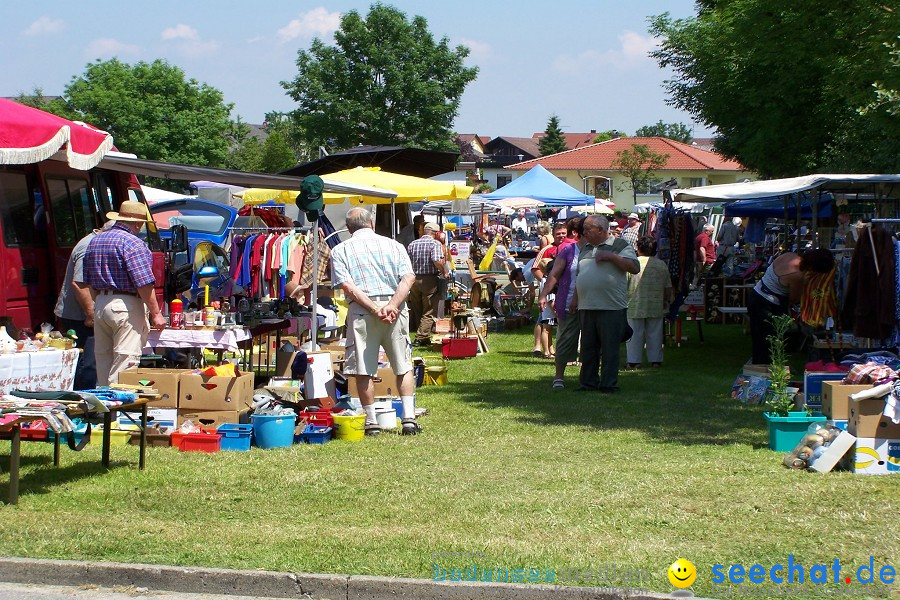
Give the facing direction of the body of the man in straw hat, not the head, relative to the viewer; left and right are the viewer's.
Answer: facing away from the viewer and to the right of the viewer

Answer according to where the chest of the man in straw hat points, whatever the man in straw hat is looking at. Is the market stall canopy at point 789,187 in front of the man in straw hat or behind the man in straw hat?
in front

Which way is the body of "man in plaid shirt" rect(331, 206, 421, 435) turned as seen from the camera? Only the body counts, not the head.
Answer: away from the camera

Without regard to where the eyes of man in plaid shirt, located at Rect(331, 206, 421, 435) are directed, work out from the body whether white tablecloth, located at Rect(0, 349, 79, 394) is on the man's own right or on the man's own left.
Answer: on the man's own left

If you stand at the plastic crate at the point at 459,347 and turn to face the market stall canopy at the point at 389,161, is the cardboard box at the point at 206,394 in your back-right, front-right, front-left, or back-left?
back-left

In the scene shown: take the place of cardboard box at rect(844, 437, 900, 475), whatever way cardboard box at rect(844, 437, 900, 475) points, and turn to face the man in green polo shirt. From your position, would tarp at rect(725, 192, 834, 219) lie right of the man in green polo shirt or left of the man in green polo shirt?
right

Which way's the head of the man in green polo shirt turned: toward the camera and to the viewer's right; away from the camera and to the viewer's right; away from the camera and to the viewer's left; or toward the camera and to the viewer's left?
toward the camera and to the viewer's left

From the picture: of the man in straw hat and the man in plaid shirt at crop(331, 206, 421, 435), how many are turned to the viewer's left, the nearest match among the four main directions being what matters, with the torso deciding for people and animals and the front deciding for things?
0

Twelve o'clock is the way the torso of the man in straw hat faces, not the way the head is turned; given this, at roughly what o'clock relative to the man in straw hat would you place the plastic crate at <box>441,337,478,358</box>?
The plastic crate is roughly at 12 o'clock from the man in straw hat.

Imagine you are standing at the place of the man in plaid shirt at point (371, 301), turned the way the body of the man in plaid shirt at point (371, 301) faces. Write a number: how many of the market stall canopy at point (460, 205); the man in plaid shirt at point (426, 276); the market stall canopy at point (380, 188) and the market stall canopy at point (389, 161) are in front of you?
4

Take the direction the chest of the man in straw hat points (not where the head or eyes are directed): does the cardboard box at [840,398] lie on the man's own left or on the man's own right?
on the man's own right

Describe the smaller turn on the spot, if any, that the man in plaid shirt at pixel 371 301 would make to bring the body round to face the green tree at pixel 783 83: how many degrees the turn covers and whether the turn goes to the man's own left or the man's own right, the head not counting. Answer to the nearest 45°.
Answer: approximately 45° to the man's own right

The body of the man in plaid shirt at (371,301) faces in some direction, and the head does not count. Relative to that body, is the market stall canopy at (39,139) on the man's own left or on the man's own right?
on the man's own left

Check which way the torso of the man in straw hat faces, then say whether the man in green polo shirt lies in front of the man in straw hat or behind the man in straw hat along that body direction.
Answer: in front

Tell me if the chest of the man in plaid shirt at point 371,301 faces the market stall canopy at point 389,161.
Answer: yes

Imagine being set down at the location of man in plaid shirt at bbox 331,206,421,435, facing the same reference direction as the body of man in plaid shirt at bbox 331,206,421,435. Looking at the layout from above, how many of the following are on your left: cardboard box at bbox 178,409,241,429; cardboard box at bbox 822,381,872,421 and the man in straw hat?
2
